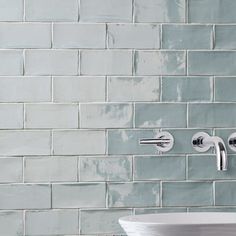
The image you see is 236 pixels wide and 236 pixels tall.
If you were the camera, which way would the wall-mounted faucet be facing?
facing the viewer and to the right of the viewer
